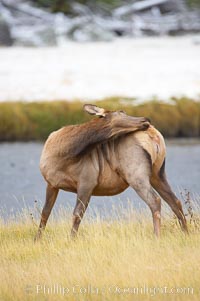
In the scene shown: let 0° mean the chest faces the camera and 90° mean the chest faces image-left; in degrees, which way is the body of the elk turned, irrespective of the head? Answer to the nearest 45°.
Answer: approximately 90°
